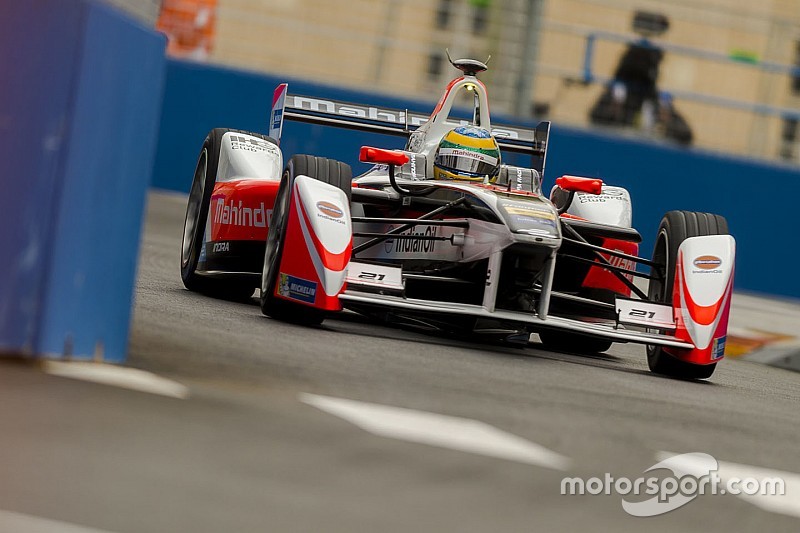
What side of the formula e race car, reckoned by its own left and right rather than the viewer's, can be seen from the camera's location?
front

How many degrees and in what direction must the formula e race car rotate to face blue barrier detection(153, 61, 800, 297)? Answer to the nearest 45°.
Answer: approximately 180°

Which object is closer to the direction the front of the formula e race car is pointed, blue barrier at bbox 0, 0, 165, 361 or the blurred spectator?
the blue barrier

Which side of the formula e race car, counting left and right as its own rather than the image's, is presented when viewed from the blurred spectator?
back

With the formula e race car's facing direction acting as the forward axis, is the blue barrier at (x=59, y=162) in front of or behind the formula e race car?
in front
